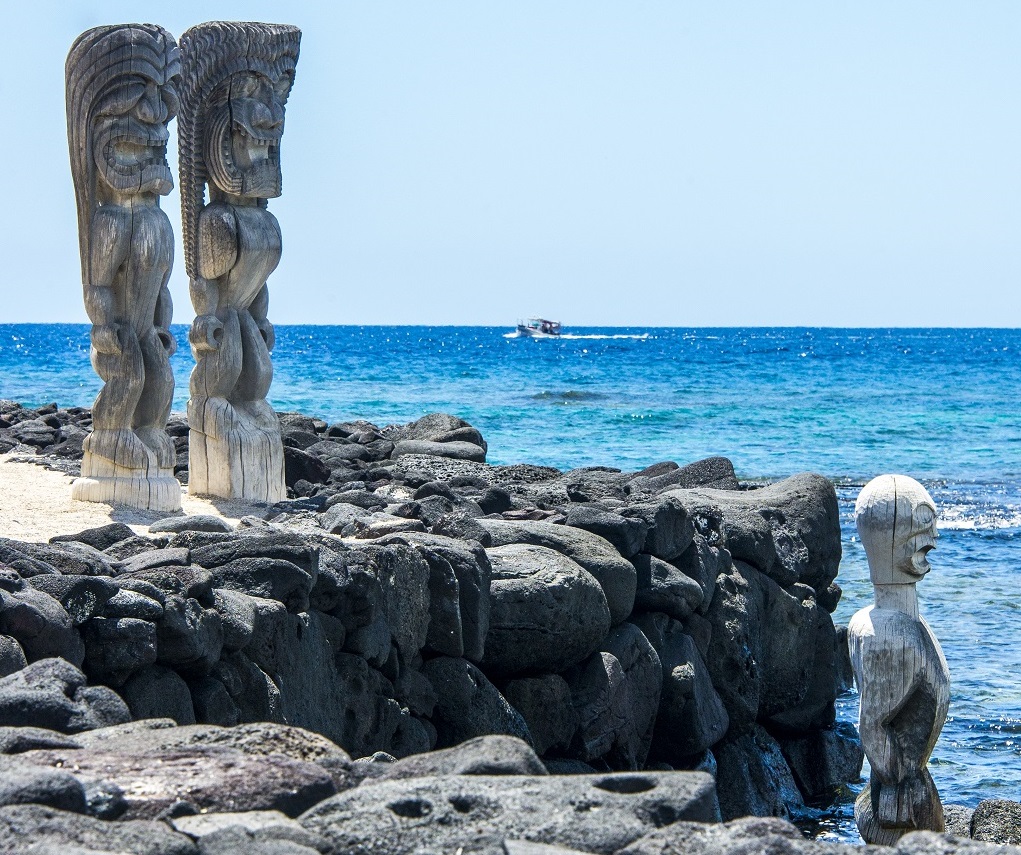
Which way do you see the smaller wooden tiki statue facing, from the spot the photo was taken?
facing to the right of the viewer

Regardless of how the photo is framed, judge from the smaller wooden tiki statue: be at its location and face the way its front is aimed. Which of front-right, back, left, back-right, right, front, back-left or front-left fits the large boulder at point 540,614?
back-left

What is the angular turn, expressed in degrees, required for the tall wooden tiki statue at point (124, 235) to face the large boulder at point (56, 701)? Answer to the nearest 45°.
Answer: approximately 45° to its right

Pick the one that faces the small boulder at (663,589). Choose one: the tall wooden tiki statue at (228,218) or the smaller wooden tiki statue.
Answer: the tall wooden tiki statue

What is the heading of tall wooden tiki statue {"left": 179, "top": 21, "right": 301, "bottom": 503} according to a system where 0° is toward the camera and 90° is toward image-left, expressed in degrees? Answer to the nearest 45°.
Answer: approximately 315°

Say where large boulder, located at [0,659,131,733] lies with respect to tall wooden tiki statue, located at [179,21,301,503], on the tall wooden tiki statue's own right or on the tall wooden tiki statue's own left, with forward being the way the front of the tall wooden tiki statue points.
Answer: on the tall wooden tiki statue's own right
